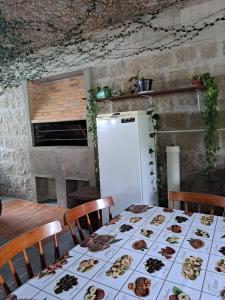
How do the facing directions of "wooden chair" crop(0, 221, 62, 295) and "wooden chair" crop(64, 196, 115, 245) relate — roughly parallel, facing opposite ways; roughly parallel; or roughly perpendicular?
roughly parallel

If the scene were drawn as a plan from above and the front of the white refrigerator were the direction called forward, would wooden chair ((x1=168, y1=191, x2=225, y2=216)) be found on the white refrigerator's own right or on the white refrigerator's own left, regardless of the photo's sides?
on the white refrigerator's own left

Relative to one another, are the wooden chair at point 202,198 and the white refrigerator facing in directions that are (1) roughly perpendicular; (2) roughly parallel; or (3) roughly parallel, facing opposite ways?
roughly parallel

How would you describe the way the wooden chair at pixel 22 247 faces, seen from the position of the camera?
facing the viewer and to the right of the viewer

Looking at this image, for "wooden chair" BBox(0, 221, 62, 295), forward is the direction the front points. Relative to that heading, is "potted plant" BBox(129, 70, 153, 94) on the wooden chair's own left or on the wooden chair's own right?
on the wooden chair's own left

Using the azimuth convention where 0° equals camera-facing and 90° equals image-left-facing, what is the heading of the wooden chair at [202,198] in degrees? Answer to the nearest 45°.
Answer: approximately 45°

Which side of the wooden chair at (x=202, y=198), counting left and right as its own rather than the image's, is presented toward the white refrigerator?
right

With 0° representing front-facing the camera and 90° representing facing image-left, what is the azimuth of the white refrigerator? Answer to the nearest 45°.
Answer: approximately 45°

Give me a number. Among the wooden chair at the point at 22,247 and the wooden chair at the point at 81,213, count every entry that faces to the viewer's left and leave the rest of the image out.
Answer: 0

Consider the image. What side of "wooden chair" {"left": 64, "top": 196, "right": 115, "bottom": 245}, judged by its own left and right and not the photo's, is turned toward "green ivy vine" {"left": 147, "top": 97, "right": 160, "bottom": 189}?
left

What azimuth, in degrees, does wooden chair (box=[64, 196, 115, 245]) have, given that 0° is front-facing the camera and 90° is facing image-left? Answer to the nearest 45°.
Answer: approximately 315°

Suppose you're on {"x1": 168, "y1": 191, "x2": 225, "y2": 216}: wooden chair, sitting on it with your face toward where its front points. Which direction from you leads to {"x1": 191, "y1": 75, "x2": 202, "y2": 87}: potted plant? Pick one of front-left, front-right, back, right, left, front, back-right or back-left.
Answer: back-right

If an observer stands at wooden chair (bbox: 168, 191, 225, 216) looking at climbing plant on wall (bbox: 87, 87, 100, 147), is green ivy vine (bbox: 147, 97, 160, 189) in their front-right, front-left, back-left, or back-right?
front-right

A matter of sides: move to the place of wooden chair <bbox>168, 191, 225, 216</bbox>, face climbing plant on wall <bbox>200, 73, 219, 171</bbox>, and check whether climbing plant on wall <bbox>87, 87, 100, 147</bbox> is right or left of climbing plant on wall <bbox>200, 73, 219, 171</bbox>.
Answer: left
